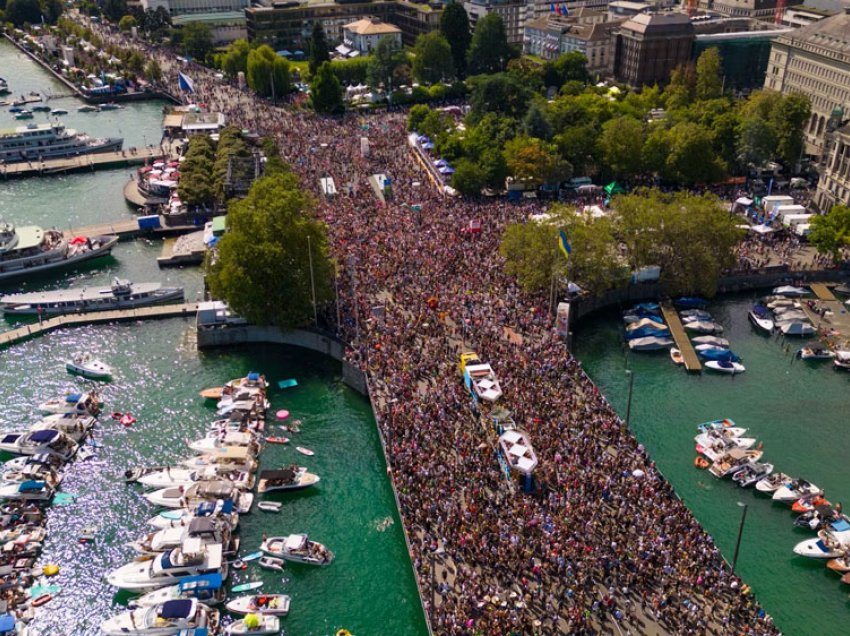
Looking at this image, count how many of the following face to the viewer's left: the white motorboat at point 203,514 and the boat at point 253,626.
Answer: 2

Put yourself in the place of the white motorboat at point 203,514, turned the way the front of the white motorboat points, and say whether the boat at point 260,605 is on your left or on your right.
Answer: on your left

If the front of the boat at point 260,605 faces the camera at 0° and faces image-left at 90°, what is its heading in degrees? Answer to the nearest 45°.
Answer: approximately 90°

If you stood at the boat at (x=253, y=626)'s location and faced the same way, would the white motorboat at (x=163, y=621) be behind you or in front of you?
in front

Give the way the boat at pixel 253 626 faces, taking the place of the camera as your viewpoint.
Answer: facing to the left of the viewer

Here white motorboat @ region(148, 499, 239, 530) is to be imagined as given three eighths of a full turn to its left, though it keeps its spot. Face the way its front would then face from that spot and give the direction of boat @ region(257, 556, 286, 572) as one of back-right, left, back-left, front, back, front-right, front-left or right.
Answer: front

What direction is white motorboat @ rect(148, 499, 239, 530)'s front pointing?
to the viewer's left

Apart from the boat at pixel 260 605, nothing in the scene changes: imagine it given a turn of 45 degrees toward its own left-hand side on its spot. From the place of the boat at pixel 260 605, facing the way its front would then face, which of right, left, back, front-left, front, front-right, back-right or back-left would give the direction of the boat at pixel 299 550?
back

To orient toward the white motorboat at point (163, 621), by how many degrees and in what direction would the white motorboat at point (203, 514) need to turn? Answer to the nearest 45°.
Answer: approximately 45° to its left

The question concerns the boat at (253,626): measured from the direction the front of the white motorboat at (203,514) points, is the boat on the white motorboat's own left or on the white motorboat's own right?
on the white motorboat's own left
